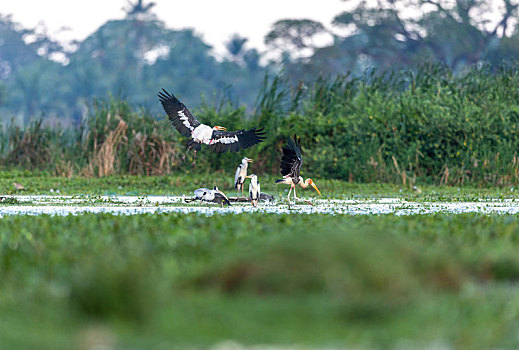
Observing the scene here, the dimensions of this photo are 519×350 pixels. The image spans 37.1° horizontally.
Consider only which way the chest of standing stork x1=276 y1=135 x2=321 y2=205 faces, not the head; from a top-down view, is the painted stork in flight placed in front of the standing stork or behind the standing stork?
behind

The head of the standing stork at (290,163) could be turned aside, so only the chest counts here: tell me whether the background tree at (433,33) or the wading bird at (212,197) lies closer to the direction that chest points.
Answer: the background tree

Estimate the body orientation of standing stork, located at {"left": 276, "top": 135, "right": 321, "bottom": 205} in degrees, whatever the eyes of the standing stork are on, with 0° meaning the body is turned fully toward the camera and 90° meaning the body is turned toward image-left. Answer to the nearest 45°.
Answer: approximately 270°

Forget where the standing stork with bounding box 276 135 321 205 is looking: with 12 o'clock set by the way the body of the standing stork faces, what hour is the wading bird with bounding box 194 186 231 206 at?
The wading bird is roughly at 6 o'clock from the standing stork.

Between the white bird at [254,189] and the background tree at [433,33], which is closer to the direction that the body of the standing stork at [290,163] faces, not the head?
the background tree

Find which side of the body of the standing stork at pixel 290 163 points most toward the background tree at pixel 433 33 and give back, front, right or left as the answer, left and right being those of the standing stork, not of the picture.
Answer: left
